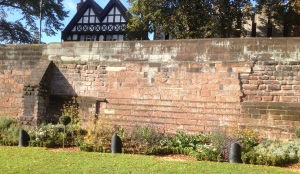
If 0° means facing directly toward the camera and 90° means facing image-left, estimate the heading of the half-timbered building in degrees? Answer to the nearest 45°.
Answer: approximately 0°

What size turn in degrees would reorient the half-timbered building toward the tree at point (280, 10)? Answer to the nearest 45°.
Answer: approximately 45° to its left

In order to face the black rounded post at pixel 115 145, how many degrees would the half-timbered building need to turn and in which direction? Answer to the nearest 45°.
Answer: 0° — it already faces it

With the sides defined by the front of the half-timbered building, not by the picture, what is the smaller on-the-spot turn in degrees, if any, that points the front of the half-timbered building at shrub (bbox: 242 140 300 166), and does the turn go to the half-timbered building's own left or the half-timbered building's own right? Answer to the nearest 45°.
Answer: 0° — it already faces it

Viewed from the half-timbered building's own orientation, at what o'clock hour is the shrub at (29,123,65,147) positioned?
The shrub is roughly at 12 o'clock from the half-timbered building.

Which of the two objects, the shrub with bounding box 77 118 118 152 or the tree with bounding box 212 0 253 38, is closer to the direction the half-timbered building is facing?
the shrub
